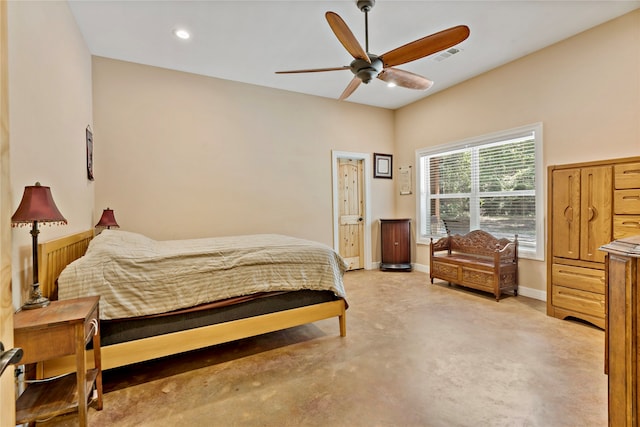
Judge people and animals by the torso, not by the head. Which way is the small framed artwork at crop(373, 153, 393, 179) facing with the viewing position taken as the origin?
facing the viewer and to the right of the viewer

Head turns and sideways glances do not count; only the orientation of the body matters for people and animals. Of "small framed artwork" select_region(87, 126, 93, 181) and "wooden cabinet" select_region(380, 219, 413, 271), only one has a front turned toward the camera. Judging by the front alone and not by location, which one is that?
the wooden cabinet

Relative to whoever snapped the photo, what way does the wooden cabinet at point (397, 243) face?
facing the viewer

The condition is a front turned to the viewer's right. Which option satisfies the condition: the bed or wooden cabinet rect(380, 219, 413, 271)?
the bed

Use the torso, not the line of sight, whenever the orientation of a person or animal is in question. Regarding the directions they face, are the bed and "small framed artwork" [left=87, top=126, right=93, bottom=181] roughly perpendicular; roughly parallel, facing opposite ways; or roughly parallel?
roughly parallel

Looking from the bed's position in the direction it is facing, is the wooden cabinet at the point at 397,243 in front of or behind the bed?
in front

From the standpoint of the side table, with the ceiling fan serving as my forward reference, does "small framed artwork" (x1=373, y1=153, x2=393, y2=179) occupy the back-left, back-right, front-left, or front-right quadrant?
front-left

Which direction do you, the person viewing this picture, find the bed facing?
facing to the right of the viewer

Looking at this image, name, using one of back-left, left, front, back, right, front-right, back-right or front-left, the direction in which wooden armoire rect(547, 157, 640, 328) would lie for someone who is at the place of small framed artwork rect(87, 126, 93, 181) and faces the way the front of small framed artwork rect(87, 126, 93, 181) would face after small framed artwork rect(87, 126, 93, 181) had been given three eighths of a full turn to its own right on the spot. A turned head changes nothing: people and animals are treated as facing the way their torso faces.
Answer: left

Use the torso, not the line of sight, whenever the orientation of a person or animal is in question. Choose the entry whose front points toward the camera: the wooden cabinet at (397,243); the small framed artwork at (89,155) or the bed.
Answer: the wooden cabinet

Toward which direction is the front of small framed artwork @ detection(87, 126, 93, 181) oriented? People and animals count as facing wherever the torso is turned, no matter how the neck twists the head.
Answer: to the viewer's right

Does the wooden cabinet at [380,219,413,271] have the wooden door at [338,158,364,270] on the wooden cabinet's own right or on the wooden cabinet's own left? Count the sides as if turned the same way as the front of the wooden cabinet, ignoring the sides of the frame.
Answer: on the wooden cabinet's own right
